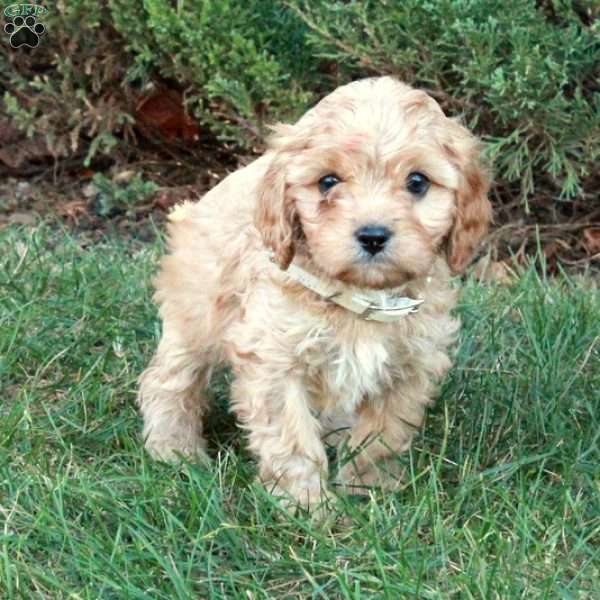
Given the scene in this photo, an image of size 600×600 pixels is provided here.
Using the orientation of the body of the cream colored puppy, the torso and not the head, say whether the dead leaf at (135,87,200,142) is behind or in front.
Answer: behind

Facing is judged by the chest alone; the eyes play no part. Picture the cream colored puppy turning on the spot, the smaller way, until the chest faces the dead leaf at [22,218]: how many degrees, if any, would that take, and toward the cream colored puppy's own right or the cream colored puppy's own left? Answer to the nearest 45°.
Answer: approximately 180°

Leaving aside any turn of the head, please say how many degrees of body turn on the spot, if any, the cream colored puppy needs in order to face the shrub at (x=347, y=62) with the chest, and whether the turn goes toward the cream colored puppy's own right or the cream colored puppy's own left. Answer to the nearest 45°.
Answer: approximately 135° to the cream colored puppy's own left

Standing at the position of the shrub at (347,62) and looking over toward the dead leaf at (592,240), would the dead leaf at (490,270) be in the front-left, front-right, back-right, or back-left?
front-right

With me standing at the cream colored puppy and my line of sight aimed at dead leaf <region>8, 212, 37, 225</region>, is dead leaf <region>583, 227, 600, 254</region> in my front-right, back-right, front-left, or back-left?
front-right

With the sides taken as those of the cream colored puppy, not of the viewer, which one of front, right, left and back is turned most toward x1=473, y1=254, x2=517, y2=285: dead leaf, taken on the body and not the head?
left

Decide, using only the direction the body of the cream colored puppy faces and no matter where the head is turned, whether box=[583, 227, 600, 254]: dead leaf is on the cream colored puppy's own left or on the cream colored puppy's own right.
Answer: on the cream colored puppy's own left

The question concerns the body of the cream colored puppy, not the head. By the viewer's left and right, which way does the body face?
facing the viewer and to the right of the viewer
